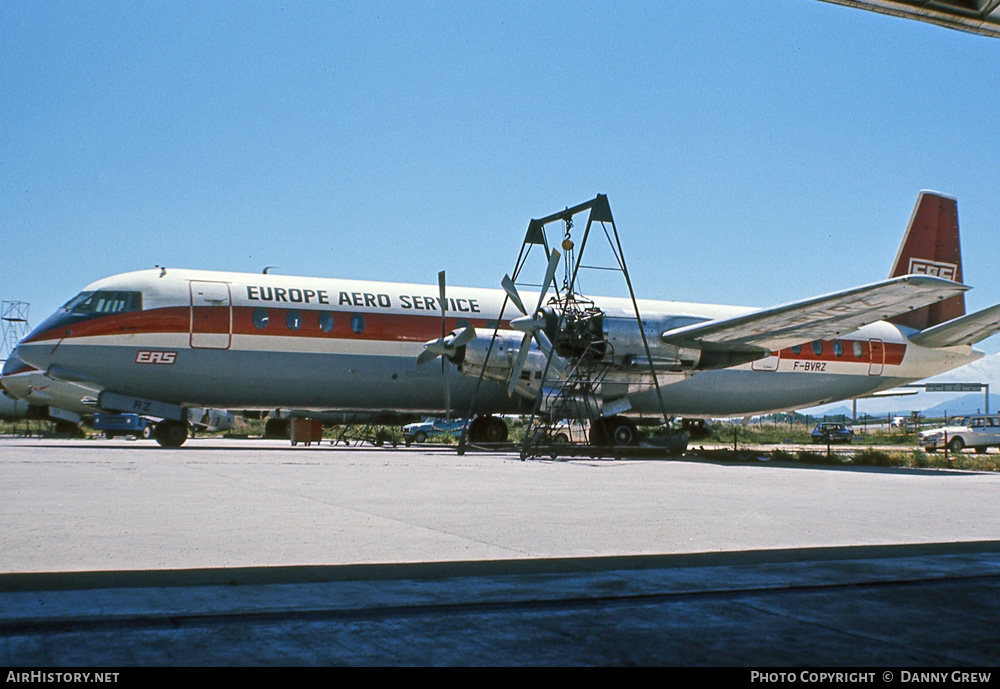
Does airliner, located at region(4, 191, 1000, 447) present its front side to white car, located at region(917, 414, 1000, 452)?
no

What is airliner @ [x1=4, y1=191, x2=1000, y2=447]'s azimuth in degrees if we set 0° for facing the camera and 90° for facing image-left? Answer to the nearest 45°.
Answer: approximately 45°
